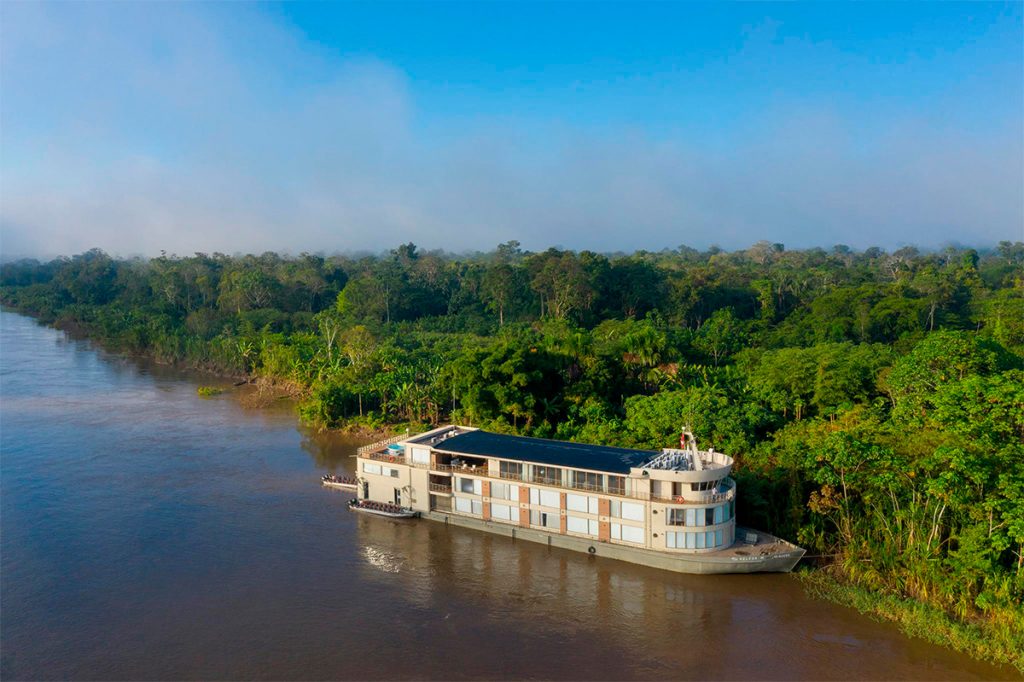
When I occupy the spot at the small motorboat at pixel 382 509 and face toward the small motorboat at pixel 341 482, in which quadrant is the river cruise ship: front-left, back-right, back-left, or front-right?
back-right

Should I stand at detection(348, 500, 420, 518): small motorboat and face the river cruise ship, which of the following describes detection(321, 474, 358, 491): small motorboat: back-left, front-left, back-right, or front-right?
back-left

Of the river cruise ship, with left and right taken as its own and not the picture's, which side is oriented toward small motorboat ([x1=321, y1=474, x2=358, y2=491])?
back

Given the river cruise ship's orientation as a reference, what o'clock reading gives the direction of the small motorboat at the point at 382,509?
The small motorboat is roughly at 5 o'clock from the river cruise ship.

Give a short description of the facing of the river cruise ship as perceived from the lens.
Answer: facing the viewer and to the right of the viewer
